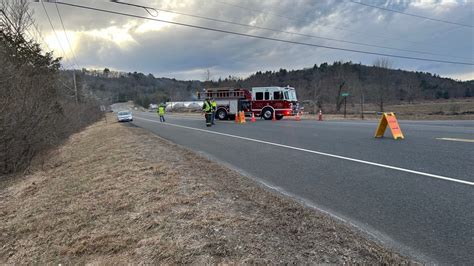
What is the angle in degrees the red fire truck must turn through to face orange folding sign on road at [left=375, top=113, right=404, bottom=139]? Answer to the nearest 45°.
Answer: approximately 45° to its right

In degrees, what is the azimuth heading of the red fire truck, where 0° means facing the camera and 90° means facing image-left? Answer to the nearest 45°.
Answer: approximately 315°
